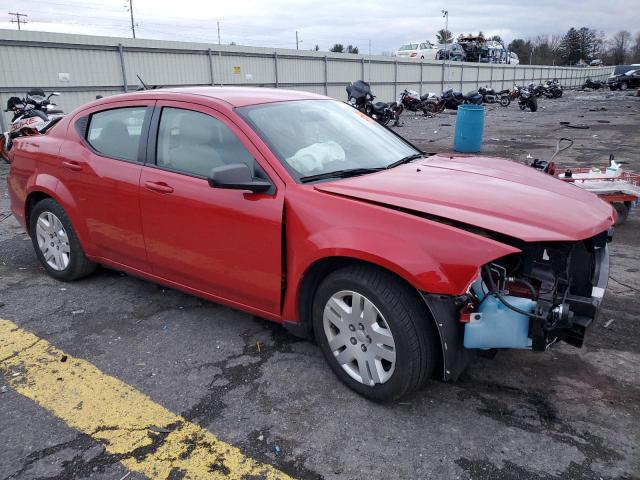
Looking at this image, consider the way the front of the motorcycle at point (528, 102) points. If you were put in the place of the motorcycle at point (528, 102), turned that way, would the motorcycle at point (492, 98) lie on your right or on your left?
on your right

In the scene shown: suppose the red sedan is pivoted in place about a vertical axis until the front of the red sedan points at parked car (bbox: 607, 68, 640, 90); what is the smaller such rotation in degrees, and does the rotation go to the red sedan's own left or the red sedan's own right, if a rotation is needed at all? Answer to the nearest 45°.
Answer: approximately 90° to the red sedan's own left

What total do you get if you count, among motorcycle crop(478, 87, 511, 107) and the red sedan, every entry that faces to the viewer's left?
1

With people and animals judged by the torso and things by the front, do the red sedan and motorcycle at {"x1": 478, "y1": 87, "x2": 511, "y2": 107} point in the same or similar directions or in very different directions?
very different directions

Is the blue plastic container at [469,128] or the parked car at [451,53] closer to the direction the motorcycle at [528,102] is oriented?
the blue plastic container

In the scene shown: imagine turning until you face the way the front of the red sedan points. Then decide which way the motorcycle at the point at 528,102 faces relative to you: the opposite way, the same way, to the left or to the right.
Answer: to the right

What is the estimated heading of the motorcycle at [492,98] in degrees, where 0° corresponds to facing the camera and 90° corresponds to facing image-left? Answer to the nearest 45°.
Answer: approximately 90°

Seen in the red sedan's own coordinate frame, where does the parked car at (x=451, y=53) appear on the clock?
The parked car is roughly at 8 o'clock from the red sedan.

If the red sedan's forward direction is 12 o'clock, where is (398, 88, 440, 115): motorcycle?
The motorcycle is roughly at 8 o'clock from the red sedan.

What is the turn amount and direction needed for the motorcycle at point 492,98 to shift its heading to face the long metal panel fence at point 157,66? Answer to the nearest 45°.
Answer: approximately 45° to its left

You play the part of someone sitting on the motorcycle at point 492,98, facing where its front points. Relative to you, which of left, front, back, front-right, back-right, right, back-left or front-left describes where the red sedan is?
left
